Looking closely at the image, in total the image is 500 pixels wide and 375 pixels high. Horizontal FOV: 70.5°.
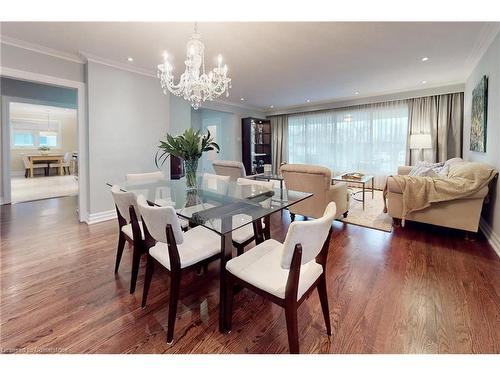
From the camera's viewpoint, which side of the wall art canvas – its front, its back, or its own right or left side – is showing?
left

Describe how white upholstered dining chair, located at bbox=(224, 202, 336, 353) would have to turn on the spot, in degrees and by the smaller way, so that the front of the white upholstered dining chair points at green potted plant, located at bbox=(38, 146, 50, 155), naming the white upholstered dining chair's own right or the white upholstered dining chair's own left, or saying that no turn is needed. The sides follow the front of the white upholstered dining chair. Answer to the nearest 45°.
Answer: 0° — it already faces it

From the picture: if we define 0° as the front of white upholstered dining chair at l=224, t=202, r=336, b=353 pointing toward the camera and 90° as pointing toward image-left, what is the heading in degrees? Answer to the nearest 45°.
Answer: approximately 135°

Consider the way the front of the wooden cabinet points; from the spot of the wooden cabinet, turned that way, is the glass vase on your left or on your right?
on your right

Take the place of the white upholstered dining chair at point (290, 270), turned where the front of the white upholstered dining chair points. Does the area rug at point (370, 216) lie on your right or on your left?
on your right
